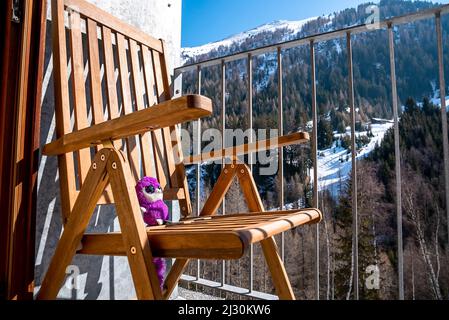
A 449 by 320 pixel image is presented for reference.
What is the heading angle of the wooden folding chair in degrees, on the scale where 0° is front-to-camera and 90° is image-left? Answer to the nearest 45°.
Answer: approximately 315°

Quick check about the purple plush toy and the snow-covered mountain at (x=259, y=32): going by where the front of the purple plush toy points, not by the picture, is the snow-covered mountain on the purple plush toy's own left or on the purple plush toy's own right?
on the purple plush toy's own left

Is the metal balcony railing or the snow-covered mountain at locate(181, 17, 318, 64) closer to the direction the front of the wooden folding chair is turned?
the metal balcony railing

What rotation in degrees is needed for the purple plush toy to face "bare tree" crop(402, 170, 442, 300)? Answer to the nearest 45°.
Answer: approximately 90° to its left

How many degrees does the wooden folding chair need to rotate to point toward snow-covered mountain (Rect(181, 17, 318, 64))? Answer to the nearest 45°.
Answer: approximately 135° to its left

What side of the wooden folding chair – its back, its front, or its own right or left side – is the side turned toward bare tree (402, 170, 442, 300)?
left
